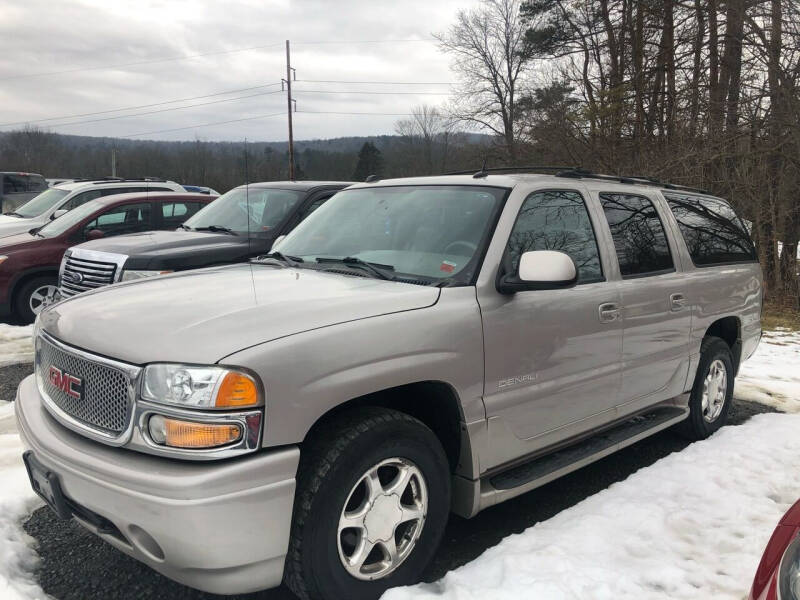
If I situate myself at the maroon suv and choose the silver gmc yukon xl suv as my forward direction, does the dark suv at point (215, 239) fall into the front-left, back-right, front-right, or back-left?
front-left

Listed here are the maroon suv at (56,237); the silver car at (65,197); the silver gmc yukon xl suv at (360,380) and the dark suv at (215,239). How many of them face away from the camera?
0

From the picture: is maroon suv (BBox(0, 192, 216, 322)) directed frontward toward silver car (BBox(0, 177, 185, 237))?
no

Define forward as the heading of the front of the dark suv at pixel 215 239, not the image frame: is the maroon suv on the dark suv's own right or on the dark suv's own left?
on the dark suv's own right

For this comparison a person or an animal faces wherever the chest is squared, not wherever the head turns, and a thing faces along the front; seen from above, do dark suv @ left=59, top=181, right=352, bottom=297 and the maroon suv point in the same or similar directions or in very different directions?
same or similar directions

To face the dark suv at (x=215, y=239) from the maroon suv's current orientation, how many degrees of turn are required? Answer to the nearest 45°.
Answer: approximately 90° to its left

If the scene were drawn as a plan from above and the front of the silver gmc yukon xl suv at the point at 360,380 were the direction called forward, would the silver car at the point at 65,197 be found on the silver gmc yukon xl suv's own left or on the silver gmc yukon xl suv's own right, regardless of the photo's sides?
on the silver gmc yukon xl suv's own right

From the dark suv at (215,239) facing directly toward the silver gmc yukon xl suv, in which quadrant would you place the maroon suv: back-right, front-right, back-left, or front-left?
back-right

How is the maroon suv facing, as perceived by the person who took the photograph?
facing the viewer and to the left of the viewer

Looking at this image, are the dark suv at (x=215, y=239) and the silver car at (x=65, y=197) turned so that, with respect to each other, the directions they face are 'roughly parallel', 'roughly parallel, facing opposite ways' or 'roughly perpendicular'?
roughly parallel

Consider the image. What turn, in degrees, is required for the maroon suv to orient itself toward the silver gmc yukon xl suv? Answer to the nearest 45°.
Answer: approximately 45° to its left

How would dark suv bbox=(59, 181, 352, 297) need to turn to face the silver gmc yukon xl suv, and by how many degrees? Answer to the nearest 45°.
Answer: approximately 45° to its left

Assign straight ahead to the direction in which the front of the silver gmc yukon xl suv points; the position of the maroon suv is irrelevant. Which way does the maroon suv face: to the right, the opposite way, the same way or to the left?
the same way
